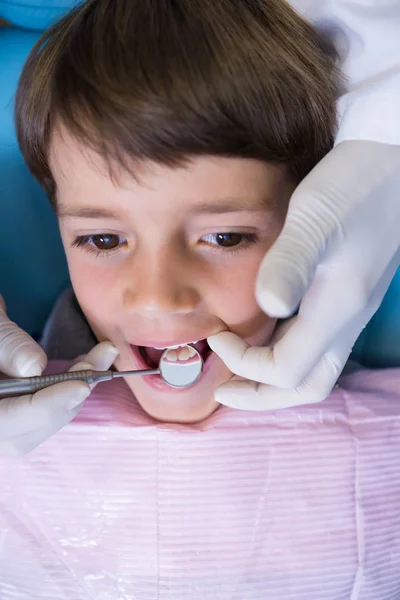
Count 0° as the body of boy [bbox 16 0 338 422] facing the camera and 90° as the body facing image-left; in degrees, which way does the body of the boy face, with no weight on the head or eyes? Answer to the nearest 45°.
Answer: approximately 0°
